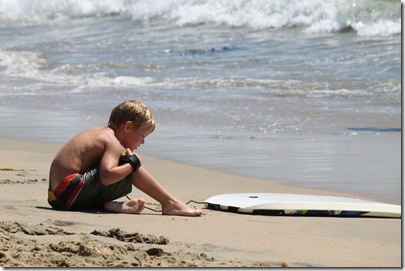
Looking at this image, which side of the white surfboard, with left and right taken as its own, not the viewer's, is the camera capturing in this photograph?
left

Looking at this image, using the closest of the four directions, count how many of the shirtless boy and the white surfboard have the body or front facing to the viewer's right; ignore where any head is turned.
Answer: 1

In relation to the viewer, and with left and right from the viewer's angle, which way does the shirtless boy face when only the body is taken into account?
facing to the right of the viewer

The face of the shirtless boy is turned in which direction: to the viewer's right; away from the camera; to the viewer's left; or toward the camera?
to the viewer's right

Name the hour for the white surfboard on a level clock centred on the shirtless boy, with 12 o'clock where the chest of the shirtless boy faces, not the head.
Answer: The white surfboard is roughly at 12 o'clock from the shirtless boy.
